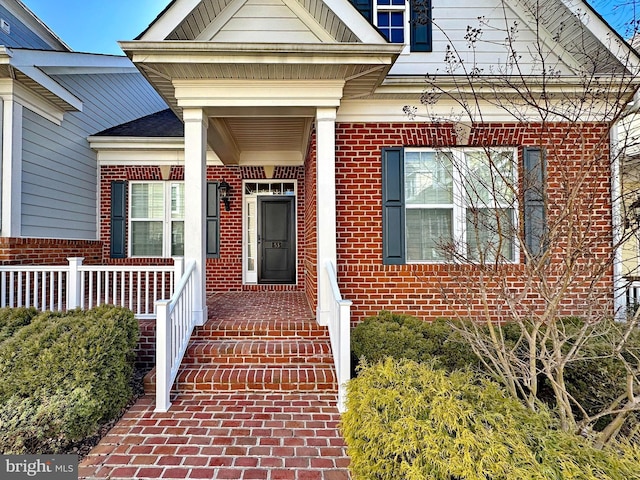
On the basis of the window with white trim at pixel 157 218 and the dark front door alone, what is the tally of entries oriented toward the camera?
2

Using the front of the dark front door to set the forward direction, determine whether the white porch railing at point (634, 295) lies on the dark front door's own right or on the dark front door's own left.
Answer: on the dark front door's own left

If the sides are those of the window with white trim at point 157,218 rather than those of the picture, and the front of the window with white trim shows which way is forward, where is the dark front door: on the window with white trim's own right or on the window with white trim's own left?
on the window with white trim's own left

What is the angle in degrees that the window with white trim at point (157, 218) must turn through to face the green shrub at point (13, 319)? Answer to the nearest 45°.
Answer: approximately 45° to its right

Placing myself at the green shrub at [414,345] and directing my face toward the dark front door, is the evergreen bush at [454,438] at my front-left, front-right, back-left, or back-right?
back-left

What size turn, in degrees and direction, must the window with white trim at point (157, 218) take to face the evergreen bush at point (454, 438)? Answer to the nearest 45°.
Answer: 0° — it already faces it

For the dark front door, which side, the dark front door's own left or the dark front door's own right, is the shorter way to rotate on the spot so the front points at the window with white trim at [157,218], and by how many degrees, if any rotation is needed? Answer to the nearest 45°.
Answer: approximately 90° to the dark front door's own right
